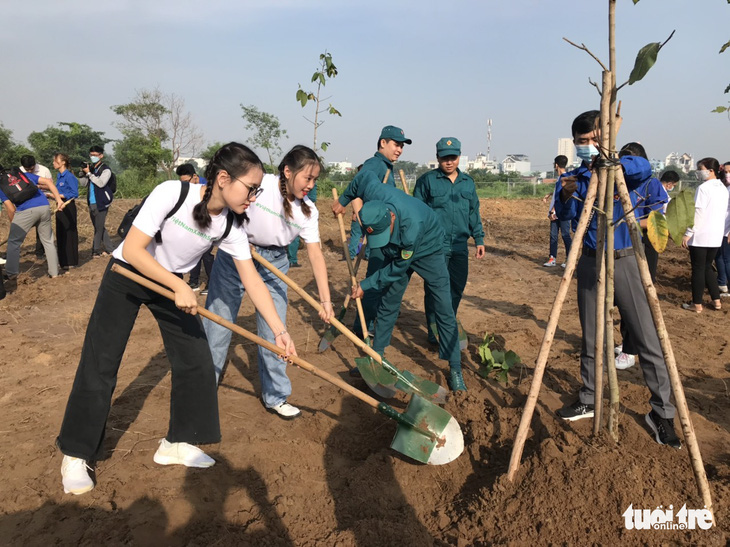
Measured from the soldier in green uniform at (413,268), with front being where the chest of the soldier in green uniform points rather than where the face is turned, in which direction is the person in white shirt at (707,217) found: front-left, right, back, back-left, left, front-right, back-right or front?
back

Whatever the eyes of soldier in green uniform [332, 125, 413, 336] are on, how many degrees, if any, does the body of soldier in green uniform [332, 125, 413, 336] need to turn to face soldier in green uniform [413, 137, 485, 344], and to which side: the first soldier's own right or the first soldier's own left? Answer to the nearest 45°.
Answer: approximately 45° to the first soldier's own left

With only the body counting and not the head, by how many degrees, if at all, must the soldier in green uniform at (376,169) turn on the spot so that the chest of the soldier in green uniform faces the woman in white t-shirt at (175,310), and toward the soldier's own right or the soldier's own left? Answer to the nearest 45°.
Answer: approximately 45° to the soldier's own right

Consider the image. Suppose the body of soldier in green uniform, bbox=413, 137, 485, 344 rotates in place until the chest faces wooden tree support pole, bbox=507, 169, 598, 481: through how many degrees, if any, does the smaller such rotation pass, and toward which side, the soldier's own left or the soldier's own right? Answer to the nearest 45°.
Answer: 0° — they already face it

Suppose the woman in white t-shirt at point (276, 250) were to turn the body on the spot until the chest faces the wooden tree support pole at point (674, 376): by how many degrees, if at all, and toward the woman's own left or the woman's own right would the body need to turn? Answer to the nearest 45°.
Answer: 0° — they already face it

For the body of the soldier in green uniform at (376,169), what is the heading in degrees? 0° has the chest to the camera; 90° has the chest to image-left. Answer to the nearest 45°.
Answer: approximately 315°

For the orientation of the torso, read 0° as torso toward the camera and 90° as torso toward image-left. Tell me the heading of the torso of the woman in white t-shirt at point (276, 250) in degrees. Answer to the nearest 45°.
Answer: approximately 315°
